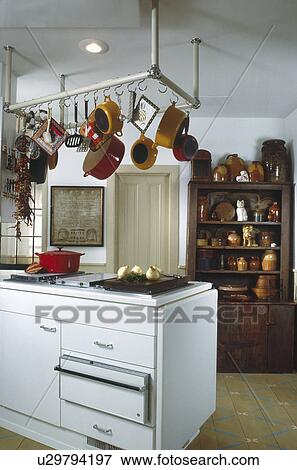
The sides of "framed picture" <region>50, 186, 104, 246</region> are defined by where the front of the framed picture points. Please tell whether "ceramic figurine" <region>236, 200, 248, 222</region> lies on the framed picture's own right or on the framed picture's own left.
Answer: on the framed picture's own left

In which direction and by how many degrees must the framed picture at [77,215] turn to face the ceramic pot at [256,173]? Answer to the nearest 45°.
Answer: approximately 90° to its left

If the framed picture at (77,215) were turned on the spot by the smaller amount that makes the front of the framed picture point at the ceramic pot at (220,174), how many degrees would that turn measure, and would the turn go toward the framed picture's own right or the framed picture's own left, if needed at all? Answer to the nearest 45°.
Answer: approximately 45° to the framed picture's own left

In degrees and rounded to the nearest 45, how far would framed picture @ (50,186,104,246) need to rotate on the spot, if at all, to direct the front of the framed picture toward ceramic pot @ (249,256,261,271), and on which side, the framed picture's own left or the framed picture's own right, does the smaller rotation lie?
approximately 90° to the framed picture's own left

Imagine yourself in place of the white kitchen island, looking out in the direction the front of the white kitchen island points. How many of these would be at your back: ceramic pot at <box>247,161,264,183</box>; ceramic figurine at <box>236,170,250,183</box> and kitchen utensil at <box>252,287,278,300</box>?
3

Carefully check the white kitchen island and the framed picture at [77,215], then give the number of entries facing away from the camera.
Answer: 0

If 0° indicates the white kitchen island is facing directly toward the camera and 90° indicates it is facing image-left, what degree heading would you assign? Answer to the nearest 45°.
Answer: approximately 45°

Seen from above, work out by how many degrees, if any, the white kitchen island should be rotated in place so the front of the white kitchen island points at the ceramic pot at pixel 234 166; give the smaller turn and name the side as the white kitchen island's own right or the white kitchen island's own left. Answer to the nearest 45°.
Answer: approximately 180°

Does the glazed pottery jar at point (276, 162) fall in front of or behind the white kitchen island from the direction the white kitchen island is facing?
behind

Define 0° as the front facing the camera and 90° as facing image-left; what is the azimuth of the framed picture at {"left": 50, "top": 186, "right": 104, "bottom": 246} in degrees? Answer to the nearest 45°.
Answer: approximately 0°

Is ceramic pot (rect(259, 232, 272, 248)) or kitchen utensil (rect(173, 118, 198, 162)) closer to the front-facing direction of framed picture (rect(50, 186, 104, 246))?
the kitchen utensil

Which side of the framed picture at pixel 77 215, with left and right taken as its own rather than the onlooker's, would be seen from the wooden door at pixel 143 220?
left

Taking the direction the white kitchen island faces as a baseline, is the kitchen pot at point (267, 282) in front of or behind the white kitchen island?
behind

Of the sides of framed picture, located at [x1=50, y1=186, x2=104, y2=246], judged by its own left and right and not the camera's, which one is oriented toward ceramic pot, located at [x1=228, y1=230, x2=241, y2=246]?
left

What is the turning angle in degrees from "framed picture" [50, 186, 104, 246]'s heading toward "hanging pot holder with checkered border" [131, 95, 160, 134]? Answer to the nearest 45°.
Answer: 0° — it already faces it

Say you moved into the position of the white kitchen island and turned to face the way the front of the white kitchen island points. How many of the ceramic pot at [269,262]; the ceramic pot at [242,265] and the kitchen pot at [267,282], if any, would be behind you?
3

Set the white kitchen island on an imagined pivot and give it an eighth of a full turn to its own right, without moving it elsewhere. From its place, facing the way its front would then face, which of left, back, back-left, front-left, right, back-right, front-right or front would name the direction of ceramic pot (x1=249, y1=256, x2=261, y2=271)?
back-right
